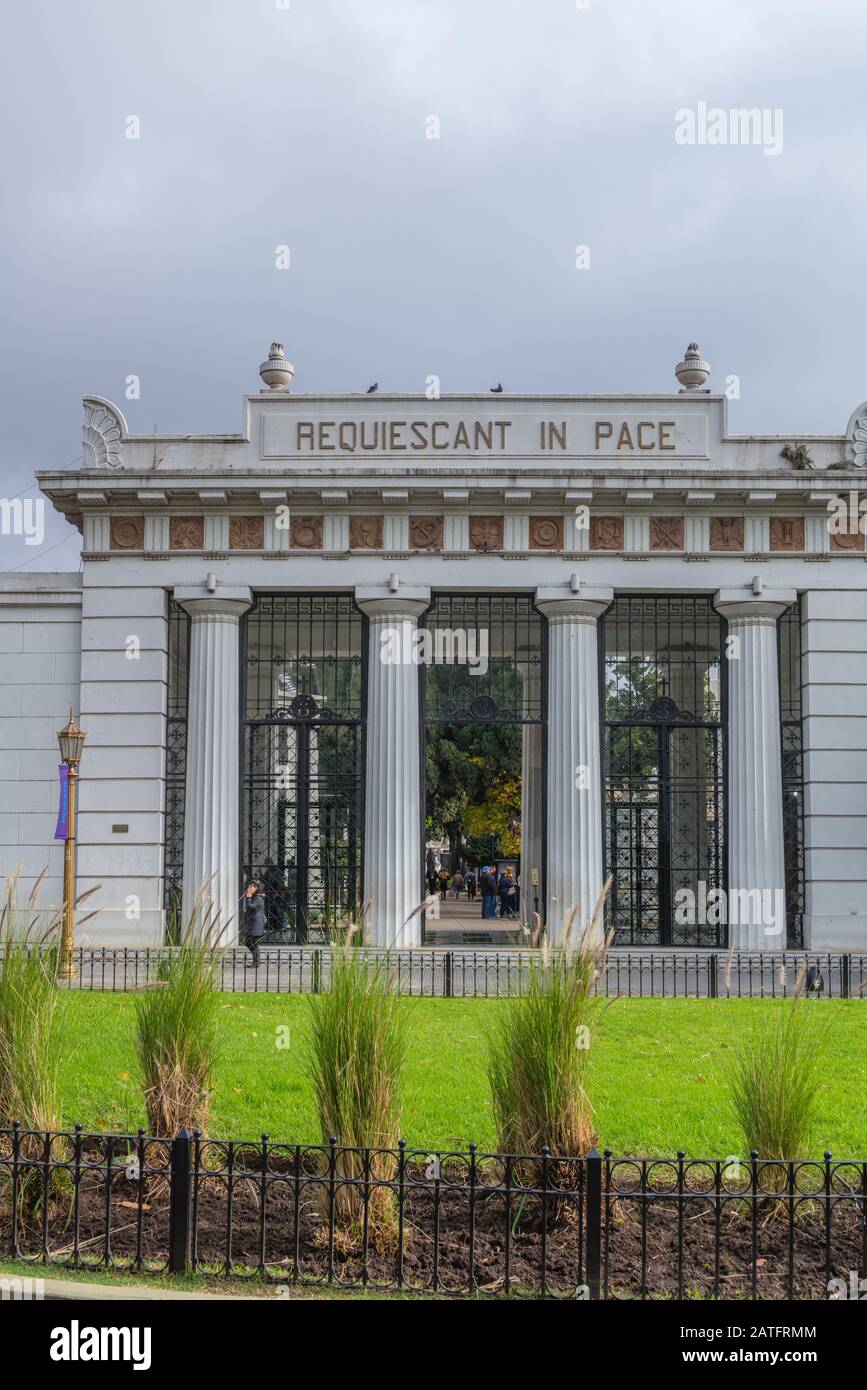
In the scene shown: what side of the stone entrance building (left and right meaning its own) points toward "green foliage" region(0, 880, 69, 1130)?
front

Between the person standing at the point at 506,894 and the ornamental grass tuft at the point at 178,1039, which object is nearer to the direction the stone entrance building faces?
the ornamental grass tuft

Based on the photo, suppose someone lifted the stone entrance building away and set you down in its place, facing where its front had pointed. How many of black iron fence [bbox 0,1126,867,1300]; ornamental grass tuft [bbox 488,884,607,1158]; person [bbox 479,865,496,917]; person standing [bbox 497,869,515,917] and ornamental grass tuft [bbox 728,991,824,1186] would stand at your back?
2

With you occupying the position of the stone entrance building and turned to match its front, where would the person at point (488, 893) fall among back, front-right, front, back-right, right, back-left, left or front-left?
back

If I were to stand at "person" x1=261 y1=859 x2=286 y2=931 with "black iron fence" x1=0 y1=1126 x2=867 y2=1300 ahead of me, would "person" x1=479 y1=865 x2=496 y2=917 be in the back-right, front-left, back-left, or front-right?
back-left

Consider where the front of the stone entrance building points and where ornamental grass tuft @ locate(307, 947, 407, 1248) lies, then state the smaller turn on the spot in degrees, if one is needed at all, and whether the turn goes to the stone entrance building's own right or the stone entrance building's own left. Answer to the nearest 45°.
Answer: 0° — it already faces it

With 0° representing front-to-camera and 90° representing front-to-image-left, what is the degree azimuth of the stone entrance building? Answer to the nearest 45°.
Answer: approximately 0°

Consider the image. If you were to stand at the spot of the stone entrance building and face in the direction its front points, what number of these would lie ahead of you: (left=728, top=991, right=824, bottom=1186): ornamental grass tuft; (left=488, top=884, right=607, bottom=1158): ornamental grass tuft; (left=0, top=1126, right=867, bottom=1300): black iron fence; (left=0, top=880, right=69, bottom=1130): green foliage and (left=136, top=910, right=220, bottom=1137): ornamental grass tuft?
5

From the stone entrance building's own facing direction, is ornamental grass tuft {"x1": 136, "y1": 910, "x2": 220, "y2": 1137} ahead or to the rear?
ahead
